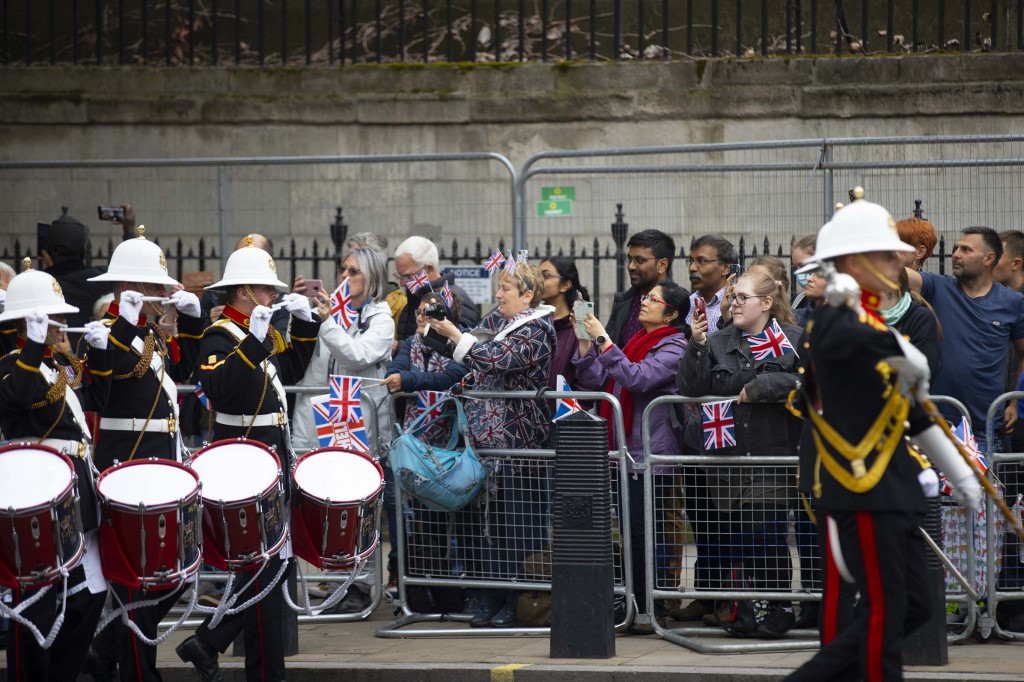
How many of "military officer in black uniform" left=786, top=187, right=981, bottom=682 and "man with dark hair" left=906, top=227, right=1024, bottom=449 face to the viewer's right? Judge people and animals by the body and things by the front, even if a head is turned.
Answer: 1

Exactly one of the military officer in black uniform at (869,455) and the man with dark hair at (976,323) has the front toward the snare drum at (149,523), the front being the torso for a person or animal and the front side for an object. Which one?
the man with dark hair

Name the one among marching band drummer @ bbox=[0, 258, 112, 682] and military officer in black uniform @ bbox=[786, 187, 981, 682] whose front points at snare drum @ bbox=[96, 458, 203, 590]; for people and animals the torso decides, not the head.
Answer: the marching band drummer

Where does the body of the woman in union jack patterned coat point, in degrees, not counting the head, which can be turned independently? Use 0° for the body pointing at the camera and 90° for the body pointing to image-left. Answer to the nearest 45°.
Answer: approximately 45°

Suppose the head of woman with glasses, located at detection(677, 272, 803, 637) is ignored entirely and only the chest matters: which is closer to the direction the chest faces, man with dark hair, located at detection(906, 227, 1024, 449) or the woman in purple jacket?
the woman in purple jacket

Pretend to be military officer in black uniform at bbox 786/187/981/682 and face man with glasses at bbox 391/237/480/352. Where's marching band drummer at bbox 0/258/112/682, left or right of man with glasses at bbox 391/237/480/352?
left

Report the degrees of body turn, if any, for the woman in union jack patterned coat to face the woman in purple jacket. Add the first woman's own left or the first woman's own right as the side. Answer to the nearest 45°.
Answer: approximately 135° to the first woman's own left

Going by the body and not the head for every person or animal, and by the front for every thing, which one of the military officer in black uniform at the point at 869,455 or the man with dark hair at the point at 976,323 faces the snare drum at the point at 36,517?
the man with dark hair

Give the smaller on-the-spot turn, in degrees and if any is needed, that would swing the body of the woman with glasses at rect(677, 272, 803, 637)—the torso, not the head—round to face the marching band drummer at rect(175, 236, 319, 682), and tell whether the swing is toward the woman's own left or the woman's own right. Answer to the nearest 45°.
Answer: approximately 45° to the woman's own right

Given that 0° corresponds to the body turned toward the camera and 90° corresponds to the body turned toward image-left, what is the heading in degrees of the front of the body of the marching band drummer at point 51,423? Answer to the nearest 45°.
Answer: approximately 315°

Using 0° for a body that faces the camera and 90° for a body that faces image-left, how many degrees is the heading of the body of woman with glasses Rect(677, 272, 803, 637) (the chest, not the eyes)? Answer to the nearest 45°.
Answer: approximately 45°

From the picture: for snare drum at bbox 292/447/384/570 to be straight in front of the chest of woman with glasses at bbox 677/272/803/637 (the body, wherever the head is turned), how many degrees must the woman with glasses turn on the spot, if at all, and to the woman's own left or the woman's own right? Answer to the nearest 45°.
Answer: approximately 45° to the woman's own right

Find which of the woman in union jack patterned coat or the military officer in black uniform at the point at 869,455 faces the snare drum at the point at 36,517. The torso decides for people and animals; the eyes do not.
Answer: the woman in union jack patterned coat
